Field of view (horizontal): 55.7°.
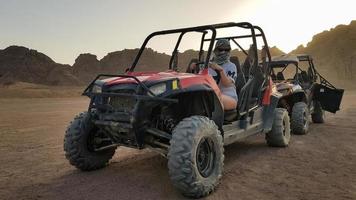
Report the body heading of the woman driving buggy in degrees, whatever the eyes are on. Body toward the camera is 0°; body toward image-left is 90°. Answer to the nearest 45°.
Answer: approximately 45°
